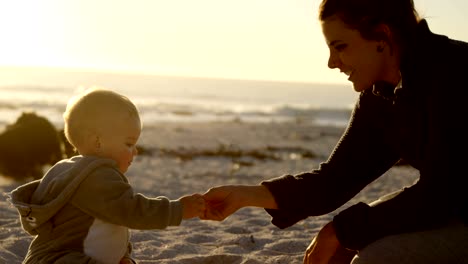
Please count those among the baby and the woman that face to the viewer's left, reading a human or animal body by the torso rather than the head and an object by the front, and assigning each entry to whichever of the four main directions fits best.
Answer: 1

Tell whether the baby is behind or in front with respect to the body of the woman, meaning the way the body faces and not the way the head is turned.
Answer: in front

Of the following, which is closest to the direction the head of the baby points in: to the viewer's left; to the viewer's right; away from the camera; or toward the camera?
to the viewer's right

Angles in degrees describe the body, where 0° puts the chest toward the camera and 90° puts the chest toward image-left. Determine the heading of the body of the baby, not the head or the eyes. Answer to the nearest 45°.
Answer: approximately 270°

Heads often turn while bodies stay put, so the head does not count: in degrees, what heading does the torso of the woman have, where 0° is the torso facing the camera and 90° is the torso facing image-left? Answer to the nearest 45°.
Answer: approximately 90°

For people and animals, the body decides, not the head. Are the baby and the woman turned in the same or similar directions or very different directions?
very different directions

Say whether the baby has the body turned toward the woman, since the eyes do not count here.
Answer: yes

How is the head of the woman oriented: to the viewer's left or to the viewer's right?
to the viewer's left
